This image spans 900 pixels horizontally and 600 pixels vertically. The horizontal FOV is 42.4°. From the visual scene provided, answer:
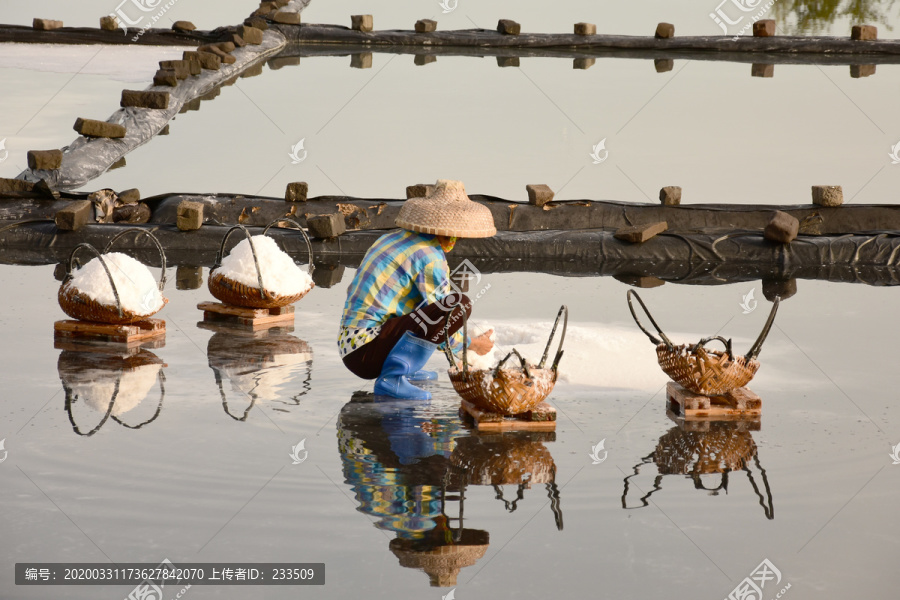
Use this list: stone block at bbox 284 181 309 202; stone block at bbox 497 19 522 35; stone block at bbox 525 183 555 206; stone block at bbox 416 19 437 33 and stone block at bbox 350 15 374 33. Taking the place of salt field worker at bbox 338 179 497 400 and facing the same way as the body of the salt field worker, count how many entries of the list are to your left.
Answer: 5

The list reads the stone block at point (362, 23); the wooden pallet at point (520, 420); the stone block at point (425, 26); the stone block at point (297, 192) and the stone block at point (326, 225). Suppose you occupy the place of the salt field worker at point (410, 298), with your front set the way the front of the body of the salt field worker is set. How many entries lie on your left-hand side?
4

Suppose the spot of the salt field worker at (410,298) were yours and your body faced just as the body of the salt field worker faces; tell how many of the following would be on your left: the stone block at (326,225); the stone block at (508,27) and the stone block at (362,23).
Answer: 3

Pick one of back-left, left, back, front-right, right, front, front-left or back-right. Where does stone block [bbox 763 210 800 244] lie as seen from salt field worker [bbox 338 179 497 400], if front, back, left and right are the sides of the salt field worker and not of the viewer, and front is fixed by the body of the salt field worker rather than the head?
front-left

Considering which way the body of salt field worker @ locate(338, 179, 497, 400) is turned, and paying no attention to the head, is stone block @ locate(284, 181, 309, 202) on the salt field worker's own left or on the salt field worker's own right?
on the salt field worker's own left

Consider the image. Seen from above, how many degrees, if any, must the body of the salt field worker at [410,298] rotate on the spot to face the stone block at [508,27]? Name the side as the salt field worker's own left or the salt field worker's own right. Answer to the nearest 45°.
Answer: approximately 90° to the salt field worker's own left

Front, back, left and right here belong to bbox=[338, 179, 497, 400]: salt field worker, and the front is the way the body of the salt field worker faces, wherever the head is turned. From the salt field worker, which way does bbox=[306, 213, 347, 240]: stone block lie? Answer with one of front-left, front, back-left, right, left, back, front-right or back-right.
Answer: left

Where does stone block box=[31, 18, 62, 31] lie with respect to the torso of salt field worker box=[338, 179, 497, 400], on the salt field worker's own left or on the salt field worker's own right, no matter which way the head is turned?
on the salt field worker's own left

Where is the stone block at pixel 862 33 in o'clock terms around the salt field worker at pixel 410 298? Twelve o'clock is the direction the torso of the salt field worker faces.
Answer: The stone block is roughly at 10 o'clock from the salt field worker.

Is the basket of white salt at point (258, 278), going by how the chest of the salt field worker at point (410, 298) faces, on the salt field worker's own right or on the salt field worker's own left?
on the salt field worker's own left

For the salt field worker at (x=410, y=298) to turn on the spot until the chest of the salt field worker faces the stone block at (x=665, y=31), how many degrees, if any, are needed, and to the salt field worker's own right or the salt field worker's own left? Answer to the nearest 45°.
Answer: approximately 90° to the salt field worker's own left

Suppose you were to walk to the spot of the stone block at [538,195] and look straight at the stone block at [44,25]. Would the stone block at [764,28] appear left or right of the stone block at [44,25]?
right

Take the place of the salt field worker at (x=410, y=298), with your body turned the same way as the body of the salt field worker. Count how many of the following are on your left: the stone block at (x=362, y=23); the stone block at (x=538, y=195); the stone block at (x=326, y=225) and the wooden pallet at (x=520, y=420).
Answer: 3

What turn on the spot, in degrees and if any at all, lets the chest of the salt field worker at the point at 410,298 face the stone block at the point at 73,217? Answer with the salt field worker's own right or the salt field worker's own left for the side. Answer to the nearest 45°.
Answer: approximately 135° to the salt field worker's own left

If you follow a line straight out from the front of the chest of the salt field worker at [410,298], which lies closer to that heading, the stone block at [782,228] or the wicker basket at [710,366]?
the wicker basket

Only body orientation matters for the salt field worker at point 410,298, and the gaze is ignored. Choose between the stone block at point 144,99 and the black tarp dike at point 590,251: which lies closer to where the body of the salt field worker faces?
the black tarp dike

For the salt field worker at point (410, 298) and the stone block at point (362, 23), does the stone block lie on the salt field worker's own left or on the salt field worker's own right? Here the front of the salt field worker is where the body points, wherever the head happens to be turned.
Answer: on the salt field worker's own left

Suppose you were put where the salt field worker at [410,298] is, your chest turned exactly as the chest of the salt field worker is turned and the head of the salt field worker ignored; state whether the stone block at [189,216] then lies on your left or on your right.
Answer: on your left

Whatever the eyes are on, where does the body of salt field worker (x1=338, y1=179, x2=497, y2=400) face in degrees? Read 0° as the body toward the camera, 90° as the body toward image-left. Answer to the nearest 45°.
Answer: approximately 270°

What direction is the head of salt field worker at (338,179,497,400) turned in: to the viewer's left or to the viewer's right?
to the viewer's right

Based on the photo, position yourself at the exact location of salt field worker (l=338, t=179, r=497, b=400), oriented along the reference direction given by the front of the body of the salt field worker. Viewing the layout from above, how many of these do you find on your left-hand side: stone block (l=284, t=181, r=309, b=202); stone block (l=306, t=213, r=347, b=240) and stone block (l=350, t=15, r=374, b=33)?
3
